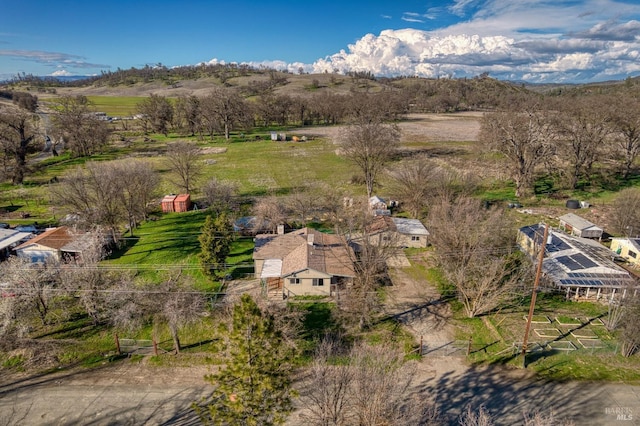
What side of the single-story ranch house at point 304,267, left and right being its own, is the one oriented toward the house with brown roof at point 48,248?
right

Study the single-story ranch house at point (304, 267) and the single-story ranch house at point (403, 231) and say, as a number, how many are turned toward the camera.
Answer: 2

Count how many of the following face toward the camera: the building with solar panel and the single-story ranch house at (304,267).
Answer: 2

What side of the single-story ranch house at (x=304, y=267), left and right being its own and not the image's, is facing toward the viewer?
front

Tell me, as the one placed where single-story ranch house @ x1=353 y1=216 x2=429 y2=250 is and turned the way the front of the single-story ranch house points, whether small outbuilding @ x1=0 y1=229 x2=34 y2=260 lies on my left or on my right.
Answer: on my right

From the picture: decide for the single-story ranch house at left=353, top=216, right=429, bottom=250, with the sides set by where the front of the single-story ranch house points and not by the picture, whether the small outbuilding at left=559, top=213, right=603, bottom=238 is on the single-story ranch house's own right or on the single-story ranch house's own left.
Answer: on the single-story ranch house's own left

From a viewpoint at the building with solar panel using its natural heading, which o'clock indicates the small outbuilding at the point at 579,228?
The small outbuilding is roughly at 6 o'clock from the building with solar panel.

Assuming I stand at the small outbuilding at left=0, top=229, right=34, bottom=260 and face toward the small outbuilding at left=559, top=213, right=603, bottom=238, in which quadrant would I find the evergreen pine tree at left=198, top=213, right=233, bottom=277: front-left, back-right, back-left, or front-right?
front-right

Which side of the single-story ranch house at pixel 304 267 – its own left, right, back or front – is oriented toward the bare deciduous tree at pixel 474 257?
left

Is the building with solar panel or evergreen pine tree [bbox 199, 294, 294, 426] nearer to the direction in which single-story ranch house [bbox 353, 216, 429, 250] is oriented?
the evergreen pine tree

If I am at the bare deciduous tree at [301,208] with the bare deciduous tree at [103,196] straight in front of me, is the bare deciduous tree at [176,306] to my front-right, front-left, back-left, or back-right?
front-left

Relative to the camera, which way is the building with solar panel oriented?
toward the camera

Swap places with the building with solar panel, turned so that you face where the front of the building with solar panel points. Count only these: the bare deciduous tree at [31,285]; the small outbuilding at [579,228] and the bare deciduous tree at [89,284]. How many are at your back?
1

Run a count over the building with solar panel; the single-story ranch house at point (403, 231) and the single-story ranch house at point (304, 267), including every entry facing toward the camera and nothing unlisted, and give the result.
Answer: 3

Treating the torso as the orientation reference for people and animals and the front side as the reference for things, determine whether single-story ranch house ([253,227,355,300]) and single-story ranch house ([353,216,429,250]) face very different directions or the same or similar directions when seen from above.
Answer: same or similar directions

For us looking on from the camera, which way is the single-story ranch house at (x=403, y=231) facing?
facing the viewer
